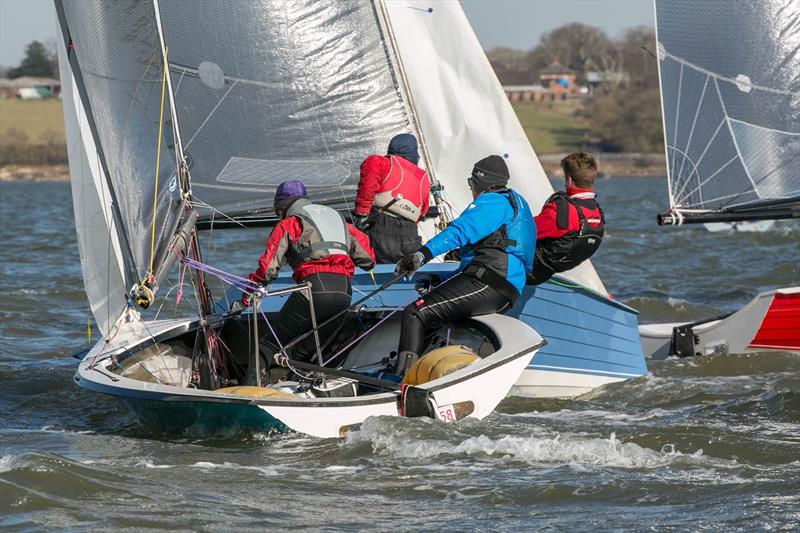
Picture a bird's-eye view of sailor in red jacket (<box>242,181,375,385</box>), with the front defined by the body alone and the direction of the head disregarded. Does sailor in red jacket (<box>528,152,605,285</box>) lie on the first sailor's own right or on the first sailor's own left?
on the first sailor's own right

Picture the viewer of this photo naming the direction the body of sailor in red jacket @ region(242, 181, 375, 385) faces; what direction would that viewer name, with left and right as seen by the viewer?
facing away from the viewer and to the left of the viewer

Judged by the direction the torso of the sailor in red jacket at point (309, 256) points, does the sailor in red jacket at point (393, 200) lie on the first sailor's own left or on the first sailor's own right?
on the first sailor's own right
